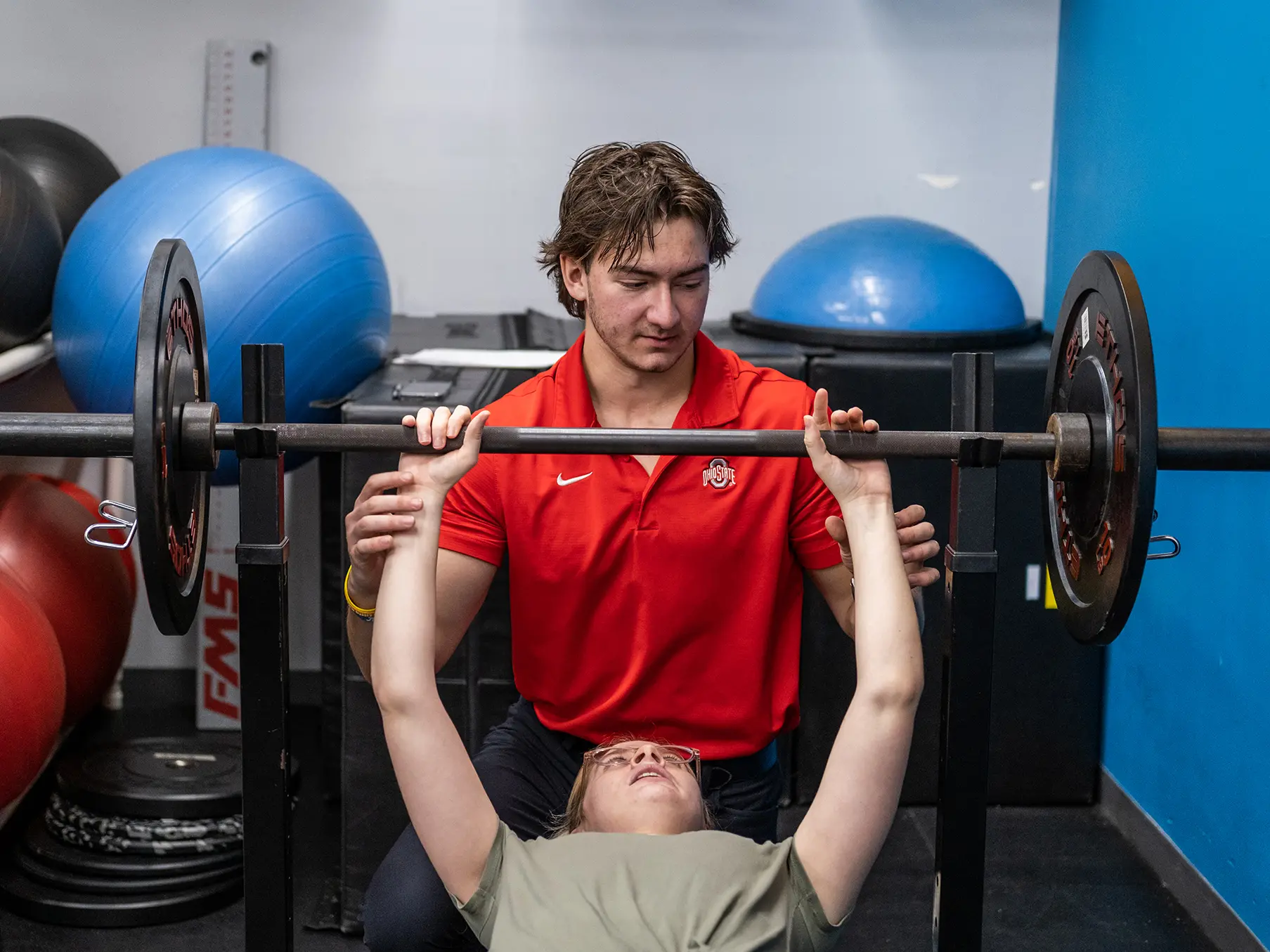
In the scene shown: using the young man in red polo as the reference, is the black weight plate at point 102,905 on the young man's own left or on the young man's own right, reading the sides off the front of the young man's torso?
on the young man's own right

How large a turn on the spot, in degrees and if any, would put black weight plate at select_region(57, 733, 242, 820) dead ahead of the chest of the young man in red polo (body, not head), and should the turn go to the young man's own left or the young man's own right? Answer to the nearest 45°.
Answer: approximately 135° to the young man's own right

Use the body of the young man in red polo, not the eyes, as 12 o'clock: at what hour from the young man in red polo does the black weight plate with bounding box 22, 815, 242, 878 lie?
The black weight plate is roughly at 4 o'clock from the young man in red polo.

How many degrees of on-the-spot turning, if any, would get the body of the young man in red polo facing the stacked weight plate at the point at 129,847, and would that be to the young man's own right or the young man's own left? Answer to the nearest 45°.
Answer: approximately 135° to the young man's own right

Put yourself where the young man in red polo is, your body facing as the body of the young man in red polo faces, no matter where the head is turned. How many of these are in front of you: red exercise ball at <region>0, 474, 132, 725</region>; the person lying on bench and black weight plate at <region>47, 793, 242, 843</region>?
1

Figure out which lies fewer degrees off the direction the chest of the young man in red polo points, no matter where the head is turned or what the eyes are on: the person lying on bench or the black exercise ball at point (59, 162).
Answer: the person lying on bench

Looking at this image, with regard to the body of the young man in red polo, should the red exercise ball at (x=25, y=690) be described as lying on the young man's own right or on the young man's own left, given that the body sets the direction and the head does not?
on the young man's own right

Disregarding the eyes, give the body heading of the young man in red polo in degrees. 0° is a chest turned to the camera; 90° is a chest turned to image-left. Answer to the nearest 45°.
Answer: approximately 0°

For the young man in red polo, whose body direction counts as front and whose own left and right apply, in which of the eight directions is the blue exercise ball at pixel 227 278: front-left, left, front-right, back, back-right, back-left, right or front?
back-right

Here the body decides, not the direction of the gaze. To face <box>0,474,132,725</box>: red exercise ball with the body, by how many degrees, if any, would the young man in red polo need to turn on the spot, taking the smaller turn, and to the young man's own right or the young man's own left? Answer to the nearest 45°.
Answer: approximately 135° to the young man's own right

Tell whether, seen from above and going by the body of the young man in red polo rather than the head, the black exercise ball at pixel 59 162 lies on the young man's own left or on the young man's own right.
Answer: on the young man's own right

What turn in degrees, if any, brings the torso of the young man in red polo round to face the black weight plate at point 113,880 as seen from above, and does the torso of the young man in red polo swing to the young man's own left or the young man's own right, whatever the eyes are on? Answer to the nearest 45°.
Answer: approximately 135° to the young man's own right
